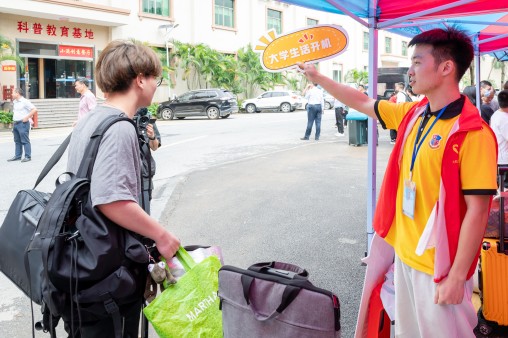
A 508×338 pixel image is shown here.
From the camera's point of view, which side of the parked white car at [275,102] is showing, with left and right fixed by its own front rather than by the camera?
left

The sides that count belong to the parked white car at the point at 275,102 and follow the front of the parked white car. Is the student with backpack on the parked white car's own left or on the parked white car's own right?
on the parked white car's own left

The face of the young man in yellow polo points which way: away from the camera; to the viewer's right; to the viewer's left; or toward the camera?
to the viewer's left

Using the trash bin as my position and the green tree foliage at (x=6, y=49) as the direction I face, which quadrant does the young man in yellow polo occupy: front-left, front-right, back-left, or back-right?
back-left

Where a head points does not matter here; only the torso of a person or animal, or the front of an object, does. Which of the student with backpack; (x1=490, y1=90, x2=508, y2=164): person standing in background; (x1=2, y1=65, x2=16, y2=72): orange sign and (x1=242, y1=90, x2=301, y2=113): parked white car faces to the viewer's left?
the parked white car

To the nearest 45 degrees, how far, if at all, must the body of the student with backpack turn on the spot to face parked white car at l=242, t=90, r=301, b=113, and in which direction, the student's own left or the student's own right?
approximately 45° to the student's own left

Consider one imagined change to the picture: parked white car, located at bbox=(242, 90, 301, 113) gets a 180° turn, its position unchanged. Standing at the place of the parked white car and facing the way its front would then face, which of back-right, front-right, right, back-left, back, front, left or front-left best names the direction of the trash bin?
right

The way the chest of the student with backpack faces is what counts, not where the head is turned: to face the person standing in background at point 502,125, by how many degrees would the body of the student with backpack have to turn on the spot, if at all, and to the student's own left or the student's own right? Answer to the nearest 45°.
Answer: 0° — they already face them
